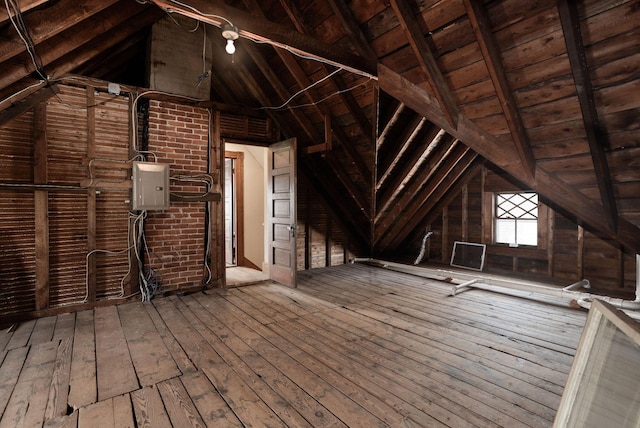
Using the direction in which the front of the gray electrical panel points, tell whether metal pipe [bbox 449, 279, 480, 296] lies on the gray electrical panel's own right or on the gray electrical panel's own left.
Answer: on the gray electrical panel's own left

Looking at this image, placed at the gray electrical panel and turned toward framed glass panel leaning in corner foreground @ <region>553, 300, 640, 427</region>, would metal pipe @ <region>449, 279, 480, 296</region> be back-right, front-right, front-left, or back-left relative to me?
front-left

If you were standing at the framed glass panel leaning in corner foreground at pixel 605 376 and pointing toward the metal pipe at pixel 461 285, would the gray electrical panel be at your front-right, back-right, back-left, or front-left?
front-left

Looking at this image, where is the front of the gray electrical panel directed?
toward the camera

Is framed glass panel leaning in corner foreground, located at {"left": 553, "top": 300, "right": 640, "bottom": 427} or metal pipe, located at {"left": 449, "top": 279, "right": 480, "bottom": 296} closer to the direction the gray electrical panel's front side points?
the framed glass panel leaning in corner foreground

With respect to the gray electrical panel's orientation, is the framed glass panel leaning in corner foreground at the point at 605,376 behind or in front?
in front
